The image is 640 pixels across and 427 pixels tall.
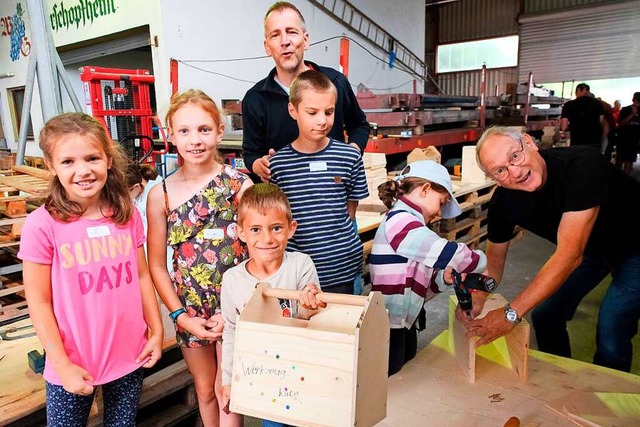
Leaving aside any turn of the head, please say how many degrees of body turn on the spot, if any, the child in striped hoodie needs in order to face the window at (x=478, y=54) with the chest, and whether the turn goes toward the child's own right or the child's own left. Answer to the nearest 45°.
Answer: approximately 90° to the child's own left

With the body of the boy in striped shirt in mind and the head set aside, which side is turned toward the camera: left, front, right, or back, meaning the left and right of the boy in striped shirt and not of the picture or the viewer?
front

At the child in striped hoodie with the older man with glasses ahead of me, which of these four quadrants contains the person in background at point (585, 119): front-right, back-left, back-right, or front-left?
front-left

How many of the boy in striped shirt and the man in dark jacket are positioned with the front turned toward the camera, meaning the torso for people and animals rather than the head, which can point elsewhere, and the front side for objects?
2

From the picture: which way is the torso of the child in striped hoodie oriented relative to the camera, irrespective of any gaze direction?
to the viewer's right

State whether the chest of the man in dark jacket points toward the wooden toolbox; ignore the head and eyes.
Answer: yes

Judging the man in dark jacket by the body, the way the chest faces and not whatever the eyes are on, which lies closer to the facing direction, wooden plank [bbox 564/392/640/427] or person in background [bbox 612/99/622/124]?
the wooden plank

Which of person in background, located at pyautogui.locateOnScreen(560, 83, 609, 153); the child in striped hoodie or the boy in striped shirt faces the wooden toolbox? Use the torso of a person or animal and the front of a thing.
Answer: the boy in striped shirt

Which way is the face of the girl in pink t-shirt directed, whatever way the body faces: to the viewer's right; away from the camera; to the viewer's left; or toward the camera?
toward the camera

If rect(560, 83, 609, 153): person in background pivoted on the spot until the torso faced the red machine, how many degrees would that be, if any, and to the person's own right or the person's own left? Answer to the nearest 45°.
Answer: approximately 135° to the person's own left

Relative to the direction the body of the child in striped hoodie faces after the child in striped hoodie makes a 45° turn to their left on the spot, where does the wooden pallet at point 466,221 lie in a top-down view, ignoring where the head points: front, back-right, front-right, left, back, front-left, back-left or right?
front-left

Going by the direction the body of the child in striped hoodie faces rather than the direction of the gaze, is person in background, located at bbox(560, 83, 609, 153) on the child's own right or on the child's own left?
on the child's own left

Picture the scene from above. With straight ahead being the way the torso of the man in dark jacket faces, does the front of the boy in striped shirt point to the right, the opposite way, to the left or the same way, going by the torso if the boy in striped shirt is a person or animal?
the same way

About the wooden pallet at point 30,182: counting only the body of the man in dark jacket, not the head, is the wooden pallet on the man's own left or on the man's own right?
on the man's own right

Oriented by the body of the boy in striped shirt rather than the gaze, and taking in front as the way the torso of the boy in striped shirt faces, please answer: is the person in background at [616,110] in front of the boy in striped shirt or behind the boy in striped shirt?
behind

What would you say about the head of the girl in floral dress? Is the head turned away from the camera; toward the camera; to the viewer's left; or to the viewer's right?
toward the camera
